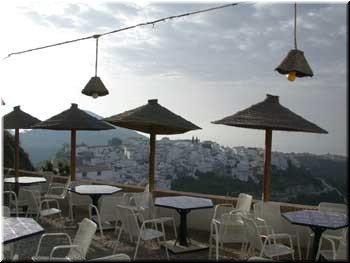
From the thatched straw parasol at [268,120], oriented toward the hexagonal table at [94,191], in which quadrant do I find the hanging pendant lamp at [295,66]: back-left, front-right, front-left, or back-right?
back-left

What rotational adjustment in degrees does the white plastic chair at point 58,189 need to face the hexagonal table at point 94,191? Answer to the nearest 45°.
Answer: approximately 45° to its left
